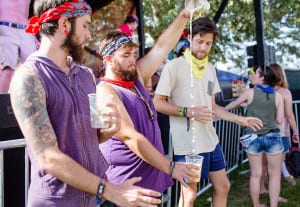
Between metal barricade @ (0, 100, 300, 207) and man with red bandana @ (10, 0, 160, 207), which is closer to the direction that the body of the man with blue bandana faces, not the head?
the man with red bandana

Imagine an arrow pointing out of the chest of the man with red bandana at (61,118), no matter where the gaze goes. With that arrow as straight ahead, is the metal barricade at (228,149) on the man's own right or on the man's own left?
on the man's own left

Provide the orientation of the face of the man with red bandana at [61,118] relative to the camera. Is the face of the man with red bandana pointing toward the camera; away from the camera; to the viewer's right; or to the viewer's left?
to the viewer's right

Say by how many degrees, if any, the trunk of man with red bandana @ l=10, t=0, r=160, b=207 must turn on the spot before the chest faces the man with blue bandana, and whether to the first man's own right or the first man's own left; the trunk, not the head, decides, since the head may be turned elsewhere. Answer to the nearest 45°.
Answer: approximately 90° to the first man's own left

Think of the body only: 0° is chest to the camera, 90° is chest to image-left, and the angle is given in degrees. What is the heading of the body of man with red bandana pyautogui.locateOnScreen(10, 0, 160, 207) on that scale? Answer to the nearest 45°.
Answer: approximately 315°
